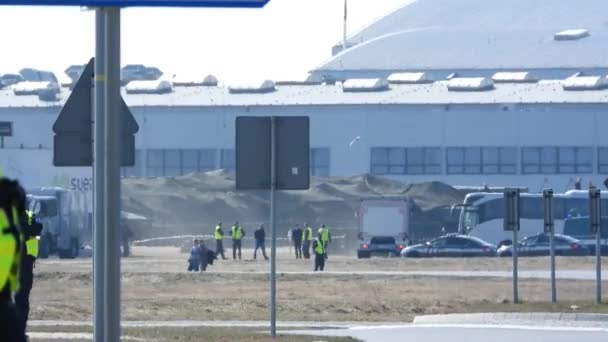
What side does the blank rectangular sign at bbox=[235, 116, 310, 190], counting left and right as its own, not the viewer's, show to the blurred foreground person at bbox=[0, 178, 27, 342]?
back

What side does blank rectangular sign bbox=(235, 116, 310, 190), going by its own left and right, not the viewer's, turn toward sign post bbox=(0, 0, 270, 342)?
back

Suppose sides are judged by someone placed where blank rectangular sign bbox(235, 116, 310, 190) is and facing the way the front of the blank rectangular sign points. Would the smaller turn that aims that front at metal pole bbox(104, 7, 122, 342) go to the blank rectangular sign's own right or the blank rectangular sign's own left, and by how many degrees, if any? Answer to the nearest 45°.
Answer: approximately 180°

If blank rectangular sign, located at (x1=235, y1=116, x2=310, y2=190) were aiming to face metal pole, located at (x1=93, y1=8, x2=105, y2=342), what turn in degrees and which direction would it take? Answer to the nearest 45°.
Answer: approximately 180°

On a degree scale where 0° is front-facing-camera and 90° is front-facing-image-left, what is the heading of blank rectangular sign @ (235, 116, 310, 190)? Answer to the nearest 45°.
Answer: approximately 180°
